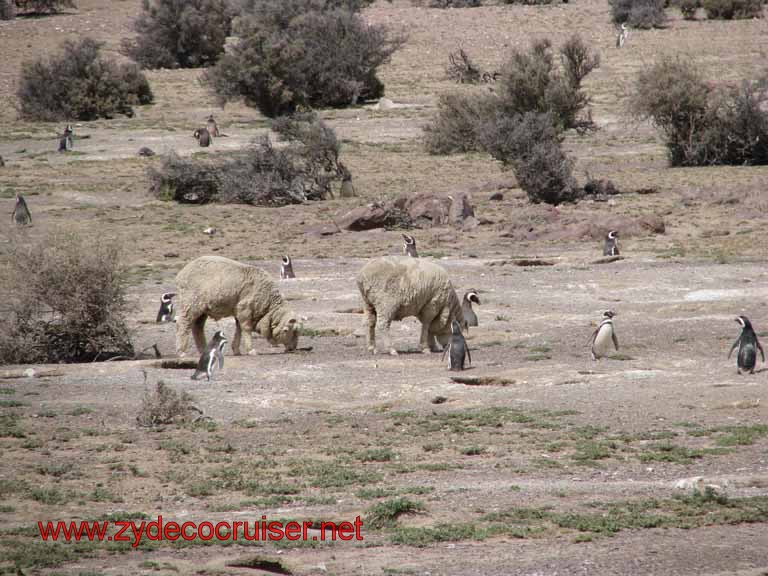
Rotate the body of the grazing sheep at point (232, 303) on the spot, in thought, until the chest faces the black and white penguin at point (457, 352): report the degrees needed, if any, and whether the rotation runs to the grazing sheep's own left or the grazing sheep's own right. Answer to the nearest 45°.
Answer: approximately 45° to the grazing sheep's own right

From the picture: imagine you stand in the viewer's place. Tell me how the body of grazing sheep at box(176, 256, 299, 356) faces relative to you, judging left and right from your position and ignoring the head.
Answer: facing to the right of the viewer

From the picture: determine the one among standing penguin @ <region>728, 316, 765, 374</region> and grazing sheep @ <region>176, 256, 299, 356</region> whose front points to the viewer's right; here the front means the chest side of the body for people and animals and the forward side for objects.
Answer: the grazing sheep

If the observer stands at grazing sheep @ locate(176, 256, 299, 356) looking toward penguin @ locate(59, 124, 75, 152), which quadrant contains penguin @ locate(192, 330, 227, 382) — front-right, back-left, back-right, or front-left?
back-left

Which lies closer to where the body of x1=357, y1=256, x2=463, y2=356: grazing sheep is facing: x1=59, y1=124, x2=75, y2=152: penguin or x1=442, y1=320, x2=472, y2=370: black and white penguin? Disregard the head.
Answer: the black and white penguin

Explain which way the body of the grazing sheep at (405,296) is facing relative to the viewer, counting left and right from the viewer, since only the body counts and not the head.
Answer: facing to the right of the viewer
